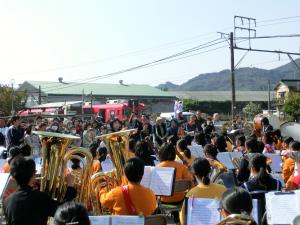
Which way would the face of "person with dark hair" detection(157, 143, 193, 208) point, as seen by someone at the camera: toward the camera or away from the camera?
away from the camera

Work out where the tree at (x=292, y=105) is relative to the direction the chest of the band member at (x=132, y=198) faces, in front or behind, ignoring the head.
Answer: in front

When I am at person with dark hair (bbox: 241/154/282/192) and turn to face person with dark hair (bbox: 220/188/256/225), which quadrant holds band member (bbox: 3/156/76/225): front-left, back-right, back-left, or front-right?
front-right

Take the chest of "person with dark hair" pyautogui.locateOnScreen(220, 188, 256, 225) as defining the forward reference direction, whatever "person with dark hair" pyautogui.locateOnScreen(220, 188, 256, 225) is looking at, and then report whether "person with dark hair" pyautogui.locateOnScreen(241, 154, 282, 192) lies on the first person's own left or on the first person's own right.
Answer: on the first person's own right

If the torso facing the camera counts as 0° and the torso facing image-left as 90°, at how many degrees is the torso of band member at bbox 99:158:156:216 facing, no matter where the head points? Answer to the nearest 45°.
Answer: approximately 180°

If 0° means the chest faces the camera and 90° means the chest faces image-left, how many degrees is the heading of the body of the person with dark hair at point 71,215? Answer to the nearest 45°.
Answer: approximately 180°

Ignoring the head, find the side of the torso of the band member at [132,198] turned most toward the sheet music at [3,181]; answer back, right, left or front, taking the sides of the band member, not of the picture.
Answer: left

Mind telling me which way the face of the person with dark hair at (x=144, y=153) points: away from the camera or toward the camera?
away from the camera

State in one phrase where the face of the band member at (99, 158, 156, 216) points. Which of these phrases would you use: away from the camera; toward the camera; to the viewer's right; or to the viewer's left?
away from the camera

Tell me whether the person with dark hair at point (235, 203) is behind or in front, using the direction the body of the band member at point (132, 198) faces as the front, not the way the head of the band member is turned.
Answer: behind
